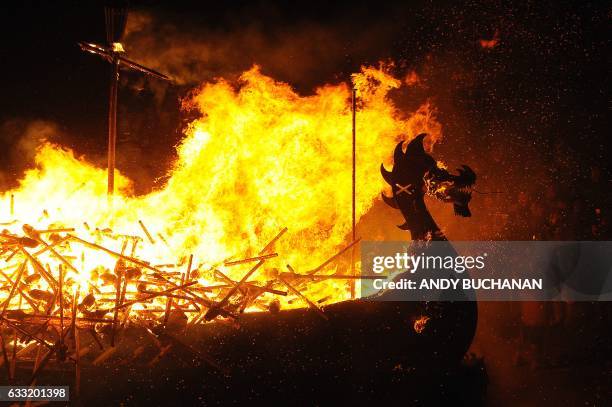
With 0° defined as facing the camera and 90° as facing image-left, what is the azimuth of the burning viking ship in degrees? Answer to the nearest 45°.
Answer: approximately 270°
